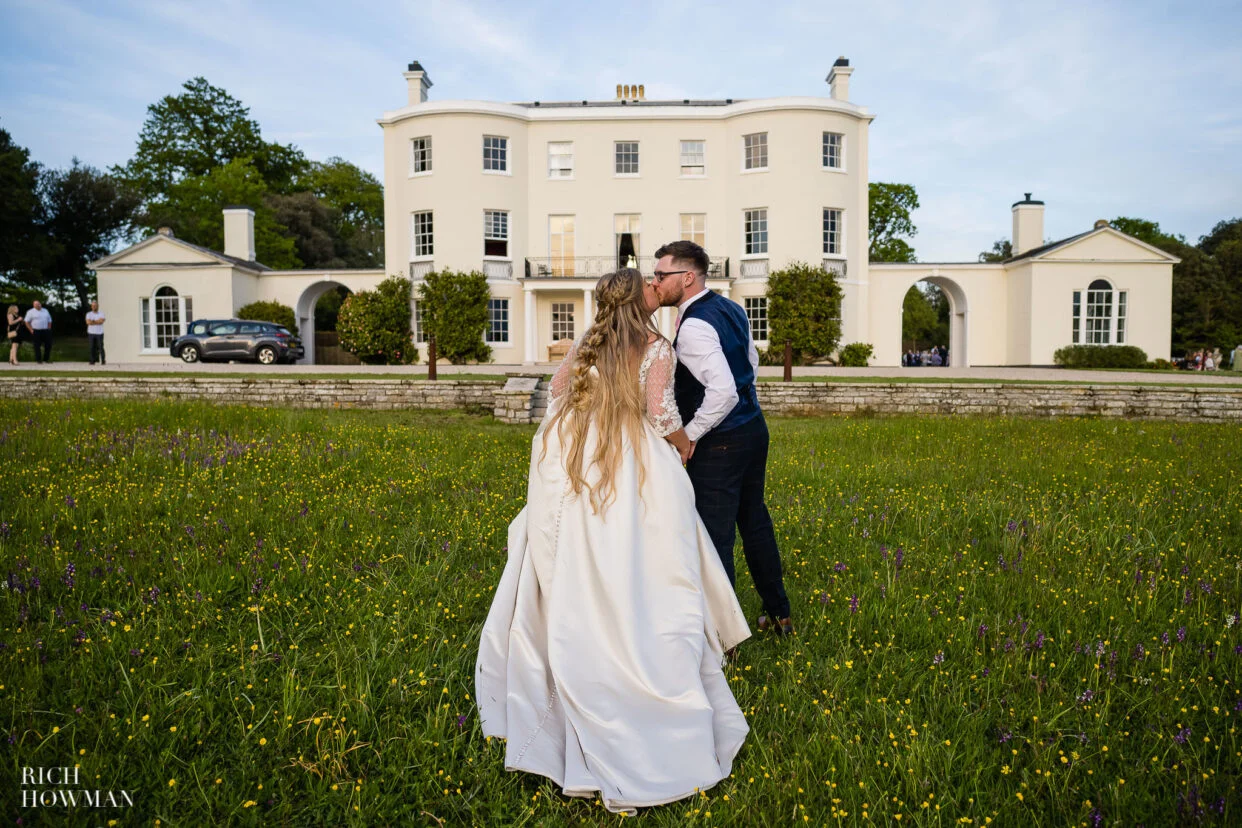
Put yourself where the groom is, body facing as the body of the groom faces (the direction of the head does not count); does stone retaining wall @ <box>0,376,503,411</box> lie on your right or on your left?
on your right

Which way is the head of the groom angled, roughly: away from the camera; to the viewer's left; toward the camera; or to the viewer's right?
to the viewer's left

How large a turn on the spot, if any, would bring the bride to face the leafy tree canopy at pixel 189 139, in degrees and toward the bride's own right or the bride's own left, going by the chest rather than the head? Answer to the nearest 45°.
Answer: approximately 90° to the bride's own left

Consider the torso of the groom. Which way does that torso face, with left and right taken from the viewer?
facing to the left of the viewer

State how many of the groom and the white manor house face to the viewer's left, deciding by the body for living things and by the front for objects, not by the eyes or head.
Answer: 1

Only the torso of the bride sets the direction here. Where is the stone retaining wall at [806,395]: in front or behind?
in front

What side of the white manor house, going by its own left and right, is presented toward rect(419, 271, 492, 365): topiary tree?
front

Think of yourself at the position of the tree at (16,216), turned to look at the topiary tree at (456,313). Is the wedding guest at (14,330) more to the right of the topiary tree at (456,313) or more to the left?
right

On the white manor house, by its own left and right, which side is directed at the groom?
front

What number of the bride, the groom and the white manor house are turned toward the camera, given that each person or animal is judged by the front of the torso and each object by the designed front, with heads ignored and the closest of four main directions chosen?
1

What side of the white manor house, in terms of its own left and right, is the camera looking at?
front

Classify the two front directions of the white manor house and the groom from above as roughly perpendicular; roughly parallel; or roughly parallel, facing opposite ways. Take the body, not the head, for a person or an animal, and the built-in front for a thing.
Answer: roughly perpendicular

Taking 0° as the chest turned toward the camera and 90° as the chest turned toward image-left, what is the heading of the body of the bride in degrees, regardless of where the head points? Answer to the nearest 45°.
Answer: approximately 225°
